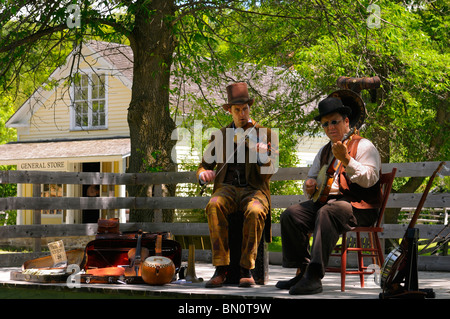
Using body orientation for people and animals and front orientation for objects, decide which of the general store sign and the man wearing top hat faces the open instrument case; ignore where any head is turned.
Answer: the general store sign

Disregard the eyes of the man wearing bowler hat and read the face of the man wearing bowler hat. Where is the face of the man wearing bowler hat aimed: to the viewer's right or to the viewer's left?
to the viewer's left

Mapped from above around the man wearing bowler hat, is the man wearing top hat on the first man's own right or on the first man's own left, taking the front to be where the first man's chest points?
on the first man's own right

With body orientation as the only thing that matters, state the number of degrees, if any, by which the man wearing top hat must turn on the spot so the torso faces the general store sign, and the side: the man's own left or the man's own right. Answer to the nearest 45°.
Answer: approximately 180°

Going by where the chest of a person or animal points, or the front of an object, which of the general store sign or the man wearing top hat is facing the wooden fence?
the general store sign

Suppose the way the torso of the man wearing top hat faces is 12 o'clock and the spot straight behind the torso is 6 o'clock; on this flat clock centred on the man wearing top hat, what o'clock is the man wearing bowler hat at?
The man wearing bowler hat is roughly at 10 o'clock from the man wearing top hat.

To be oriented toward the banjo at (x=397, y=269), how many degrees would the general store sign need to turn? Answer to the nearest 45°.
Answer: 0° — it already faces it

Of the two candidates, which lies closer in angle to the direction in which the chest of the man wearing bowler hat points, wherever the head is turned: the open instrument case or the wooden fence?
the open instrument case
